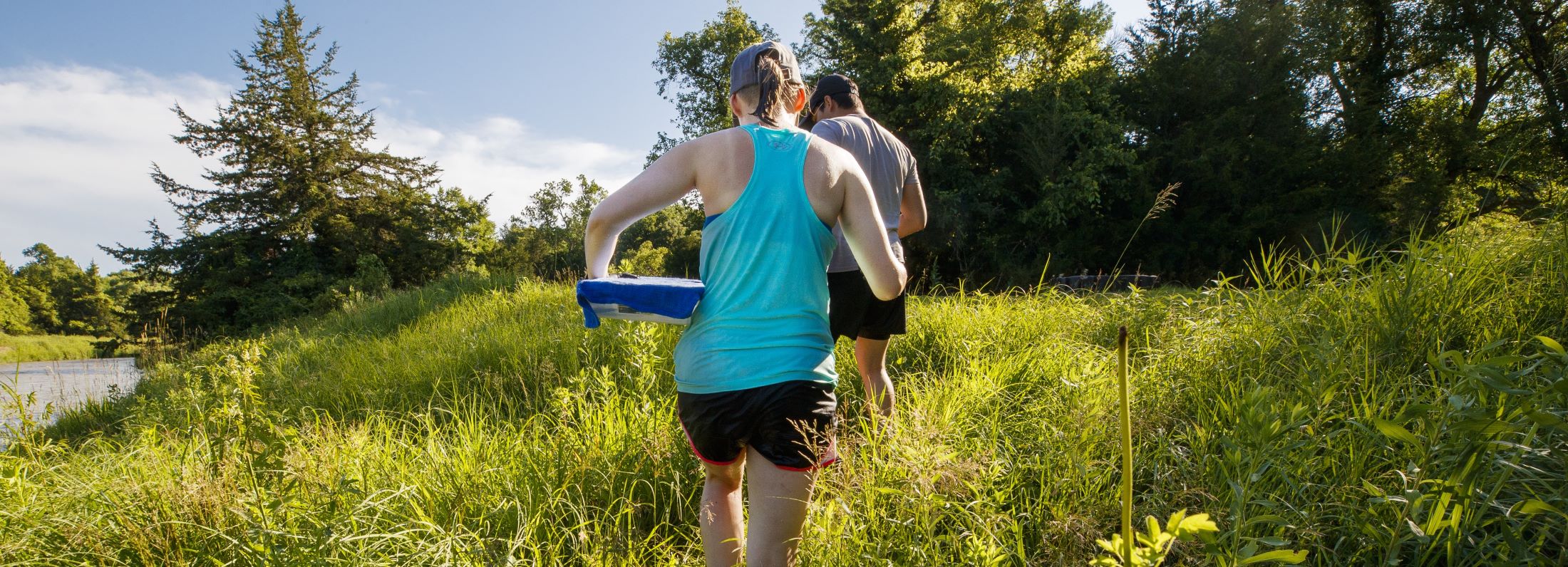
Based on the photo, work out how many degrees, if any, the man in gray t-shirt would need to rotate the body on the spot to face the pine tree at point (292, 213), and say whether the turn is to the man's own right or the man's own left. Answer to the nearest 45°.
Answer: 0° — they already face it

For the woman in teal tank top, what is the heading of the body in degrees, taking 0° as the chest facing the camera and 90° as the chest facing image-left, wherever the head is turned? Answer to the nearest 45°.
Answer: approximately 180°

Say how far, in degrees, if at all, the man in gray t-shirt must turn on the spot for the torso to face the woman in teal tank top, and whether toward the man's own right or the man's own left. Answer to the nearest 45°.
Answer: approximately 135° to the man's own left

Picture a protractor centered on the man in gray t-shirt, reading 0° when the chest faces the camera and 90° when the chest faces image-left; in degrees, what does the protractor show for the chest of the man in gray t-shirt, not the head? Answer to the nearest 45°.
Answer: approximately 135°

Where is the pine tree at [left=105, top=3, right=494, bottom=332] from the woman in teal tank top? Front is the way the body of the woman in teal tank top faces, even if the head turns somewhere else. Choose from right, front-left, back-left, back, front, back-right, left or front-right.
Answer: front-left

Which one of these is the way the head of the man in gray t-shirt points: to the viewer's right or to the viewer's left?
to the viewer's left

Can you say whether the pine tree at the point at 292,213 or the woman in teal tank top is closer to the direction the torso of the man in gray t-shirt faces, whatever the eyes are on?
the pine tree

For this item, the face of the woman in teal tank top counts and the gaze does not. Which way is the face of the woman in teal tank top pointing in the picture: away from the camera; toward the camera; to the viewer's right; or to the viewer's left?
away from the camera

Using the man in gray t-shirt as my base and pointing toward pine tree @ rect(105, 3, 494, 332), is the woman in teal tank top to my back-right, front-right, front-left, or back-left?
back-left

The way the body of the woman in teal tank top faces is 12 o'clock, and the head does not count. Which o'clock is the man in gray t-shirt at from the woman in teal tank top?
The man in gray t-shirt is roughly at 1 o'clock from the woman in teal tank top.
